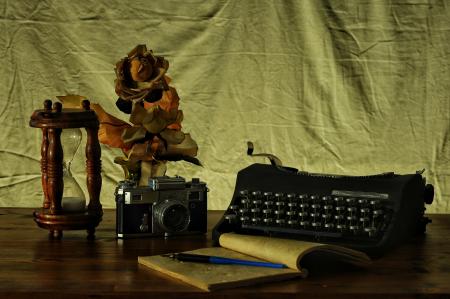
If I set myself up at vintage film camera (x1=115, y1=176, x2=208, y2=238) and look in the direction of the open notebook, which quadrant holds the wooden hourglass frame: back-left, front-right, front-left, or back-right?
back-right

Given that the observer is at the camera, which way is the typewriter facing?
facing the viewer and to the left of the viewer

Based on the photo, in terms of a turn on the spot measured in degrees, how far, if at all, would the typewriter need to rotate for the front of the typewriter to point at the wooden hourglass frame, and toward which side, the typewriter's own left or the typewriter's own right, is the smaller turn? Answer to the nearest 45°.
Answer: approximately 45° to the typewriter's own right
